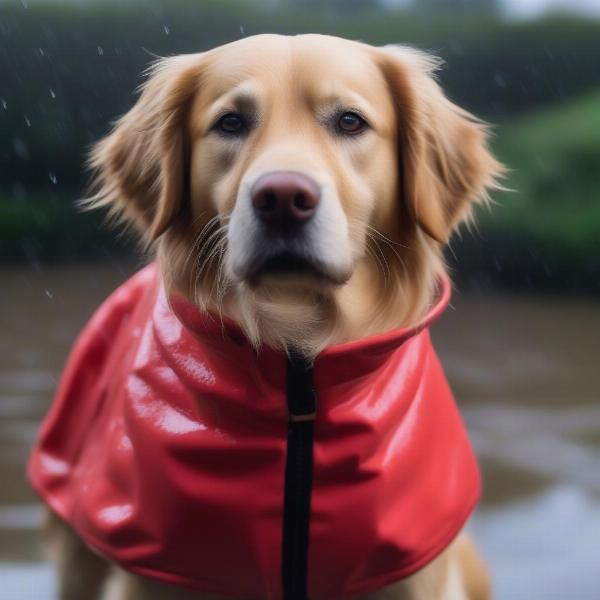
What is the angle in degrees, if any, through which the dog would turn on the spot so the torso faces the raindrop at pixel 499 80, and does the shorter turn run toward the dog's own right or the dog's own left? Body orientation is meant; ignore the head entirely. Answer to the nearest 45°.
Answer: approximately 180°

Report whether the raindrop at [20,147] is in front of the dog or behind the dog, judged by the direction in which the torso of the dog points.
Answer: behind

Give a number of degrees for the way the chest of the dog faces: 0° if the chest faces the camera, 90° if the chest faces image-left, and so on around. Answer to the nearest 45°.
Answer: approximately 0°

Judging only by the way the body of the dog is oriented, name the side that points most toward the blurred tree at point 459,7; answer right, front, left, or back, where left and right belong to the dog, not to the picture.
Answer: back

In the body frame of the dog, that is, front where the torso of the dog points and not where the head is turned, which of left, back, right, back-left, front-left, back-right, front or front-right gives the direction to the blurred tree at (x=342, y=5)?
back
